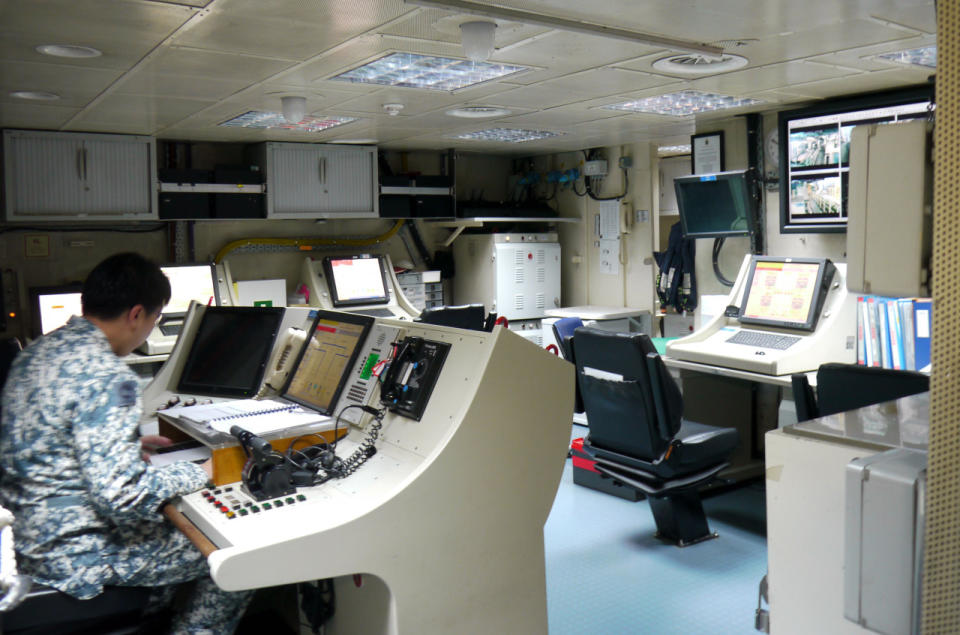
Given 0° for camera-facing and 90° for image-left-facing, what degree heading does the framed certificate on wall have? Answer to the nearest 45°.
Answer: approximately 45°

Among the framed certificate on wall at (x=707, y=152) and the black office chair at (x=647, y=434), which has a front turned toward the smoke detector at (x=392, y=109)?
the framed certificate on wall

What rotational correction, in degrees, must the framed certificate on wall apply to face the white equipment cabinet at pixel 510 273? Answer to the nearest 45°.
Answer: approximately 90° to its right

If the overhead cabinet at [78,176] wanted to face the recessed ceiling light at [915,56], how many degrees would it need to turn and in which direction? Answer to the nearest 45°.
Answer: approximately 45° to its left

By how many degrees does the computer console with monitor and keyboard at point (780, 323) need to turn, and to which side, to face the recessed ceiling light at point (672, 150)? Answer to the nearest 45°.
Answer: approximately 135° to its right

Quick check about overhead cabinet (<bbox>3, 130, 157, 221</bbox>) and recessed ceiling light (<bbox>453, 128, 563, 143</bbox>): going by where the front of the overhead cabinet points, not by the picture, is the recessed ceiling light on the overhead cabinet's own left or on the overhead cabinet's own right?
on the overhead cabinet's own left

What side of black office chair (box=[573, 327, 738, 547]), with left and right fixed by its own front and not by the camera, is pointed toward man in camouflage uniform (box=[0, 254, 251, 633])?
back

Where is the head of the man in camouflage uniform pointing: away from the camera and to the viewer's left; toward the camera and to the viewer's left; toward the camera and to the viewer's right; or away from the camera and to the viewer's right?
away from the camera and to the viewer's right

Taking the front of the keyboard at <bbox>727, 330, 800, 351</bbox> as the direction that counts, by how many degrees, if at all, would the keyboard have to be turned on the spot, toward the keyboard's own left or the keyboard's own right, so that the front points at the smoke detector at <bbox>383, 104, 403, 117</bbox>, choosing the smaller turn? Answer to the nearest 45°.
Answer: approximately 45° to the keyboard's own right
